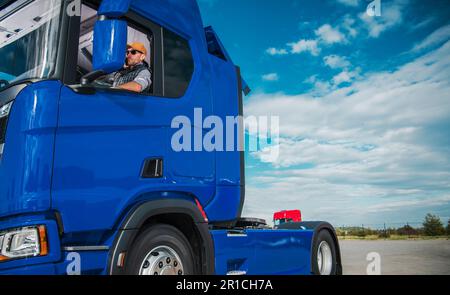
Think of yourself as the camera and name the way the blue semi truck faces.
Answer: facing the viewer and to the left of the viewer
